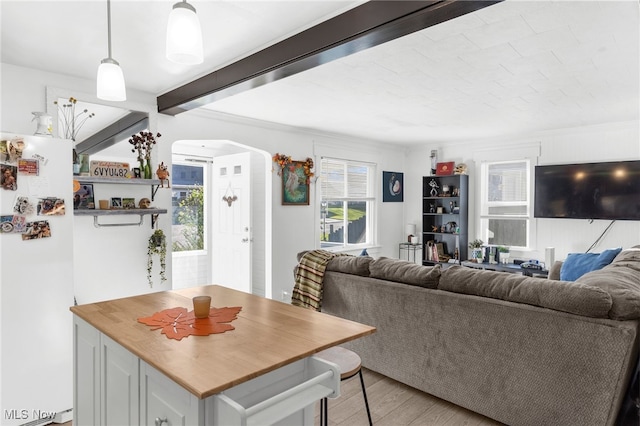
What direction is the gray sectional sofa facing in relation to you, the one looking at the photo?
facing away from the viewer and to the right of the viewer

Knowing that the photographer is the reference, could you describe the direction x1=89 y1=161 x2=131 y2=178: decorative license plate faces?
facing the viewer

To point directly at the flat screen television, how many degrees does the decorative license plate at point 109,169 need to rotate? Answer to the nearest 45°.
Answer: approximately 90° to its left

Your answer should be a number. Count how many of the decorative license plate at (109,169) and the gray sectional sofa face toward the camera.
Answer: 1

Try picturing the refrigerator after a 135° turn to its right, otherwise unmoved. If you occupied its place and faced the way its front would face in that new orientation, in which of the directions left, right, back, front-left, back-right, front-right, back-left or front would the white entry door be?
right

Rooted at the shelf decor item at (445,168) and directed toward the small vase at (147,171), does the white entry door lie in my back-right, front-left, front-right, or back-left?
front-right

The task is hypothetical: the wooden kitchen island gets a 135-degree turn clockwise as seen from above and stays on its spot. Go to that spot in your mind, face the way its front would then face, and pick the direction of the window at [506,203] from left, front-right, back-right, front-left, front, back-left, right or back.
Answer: front-right

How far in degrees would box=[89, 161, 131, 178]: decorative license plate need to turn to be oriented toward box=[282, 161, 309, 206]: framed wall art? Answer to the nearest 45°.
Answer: approximately 90° to its left

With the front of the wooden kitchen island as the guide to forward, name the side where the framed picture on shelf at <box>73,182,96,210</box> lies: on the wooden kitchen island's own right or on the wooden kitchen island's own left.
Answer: on the wooden kitchen island's own right

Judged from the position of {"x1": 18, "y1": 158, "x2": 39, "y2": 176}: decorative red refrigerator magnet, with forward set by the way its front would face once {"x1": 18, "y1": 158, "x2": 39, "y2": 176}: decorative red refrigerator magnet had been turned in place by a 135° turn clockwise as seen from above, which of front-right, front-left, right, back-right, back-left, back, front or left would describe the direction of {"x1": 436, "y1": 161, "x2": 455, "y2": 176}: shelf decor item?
back-right

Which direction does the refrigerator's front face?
toward the camera

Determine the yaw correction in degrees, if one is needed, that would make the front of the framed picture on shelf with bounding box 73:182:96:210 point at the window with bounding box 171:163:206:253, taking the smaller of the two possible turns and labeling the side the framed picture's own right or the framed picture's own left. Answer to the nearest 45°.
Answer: approximately 135° to the framed picture's own left

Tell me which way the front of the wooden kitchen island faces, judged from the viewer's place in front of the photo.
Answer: facing the viewer and to the left of the viewer

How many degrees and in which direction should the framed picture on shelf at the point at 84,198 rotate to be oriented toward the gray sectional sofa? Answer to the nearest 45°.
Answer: approximately 45° to its left

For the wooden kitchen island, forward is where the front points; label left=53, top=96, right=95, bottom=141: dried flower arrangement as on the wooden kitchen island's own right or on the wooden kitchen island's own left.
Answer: on the wooden kitchen island's own right

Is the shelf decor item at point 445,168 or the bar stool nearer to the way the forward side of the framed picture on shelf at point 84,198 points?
the bar stool

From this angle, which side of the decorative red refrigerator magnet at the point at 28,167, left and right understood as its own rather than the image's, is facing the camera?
front

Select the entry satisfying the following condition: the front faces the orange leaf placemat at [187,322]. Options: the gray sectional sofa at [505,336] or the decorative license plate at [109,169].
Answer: the decorative license plate
